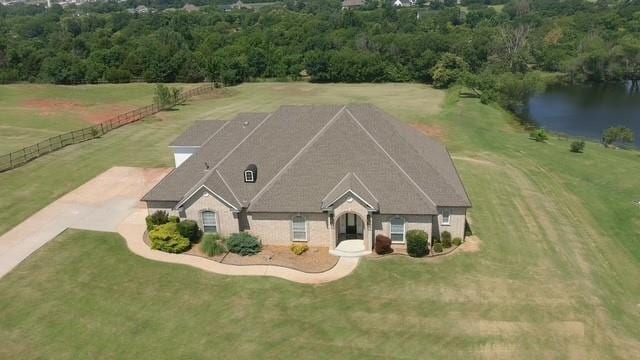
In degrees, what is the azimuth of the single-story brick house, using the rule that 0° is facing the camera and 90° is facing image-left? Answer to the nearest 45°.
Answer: approximately 0°

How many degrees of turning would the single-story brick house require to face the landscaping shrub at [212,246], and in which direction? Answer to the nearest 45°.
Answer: approximately 90° to its right

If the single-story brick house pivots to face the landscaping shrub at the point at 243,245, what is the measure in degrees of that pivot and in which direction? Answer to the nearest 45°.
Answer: approximately 90° to its right

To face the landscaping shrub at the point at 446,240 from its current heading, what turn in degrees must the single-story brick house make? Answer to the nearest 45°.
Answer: approximately 90° to its left

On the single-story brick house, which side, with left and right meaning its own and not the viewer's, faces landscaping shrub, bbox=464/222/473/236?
left

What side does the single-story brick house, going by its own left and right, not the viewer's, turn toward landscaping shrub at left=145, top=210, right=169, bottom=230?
right

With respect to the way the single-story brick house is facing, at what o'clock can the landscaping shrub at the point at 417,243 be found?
The landscaping shrub is roughly at 10 o'clock from the single-story brick house.

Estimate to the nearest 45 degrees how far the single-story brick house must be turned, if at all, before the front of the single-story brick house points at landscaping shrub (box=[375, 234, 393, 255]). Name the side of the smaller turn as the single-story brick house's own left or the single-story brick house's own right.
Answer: approximately 45° to the single-story brick house's own left

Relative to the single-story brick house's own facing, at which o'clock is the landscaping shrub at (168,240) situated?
The landscaping shrub is roughly at 3 o'clock from the single-story brick house.
